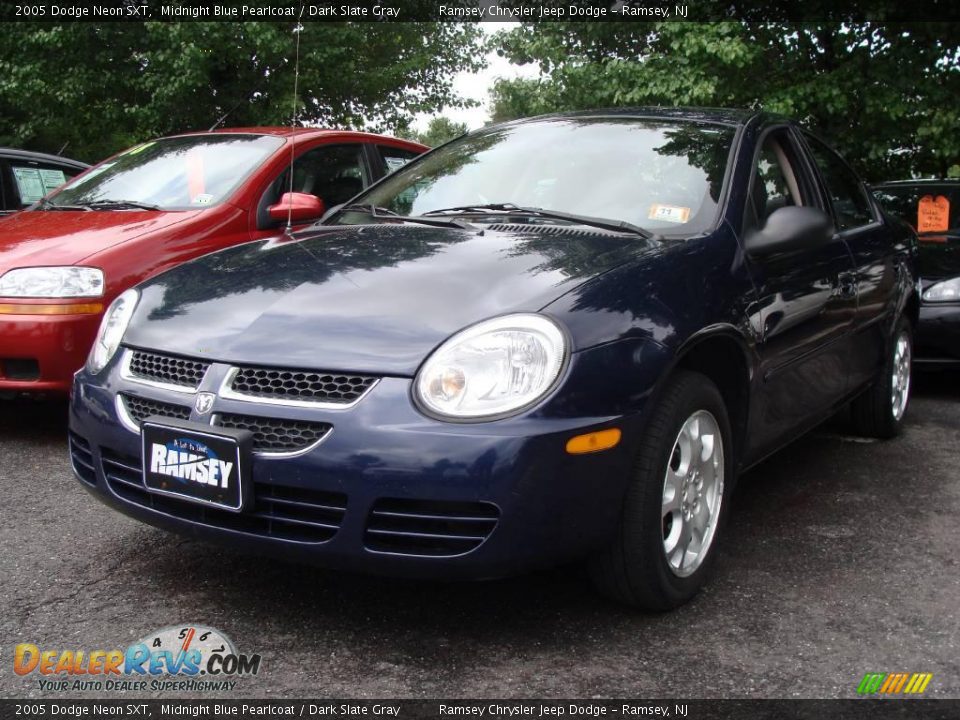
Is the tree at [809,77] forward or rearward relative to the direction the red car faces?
rearward

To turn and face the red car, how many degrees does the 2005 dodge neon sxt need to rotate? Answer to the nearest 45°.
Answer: approximately 90° to its right

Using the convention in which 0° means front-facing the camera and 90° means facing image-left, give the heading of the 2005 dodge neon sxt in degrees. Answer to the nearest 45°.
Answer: approximately 45°

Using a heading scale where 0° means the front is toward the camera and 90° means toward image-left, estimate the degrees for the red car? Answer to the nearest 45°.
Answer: approximately 45°

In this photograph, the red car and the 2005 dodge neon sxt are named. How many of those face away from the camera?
0

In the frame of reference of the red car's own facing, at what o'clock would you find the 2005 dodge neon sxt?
The 2005 dodge neon sxt is roughly at 10 o'clock from the red car.

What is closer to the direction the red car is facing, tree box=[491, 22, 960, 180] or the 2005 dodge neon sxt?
the 2005 dodge neon sxt

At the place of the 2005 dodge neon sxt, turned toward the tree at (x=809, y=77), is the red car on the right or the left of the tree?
left

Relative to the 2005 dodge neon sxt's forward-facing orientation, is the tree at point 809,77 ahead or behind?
behind
